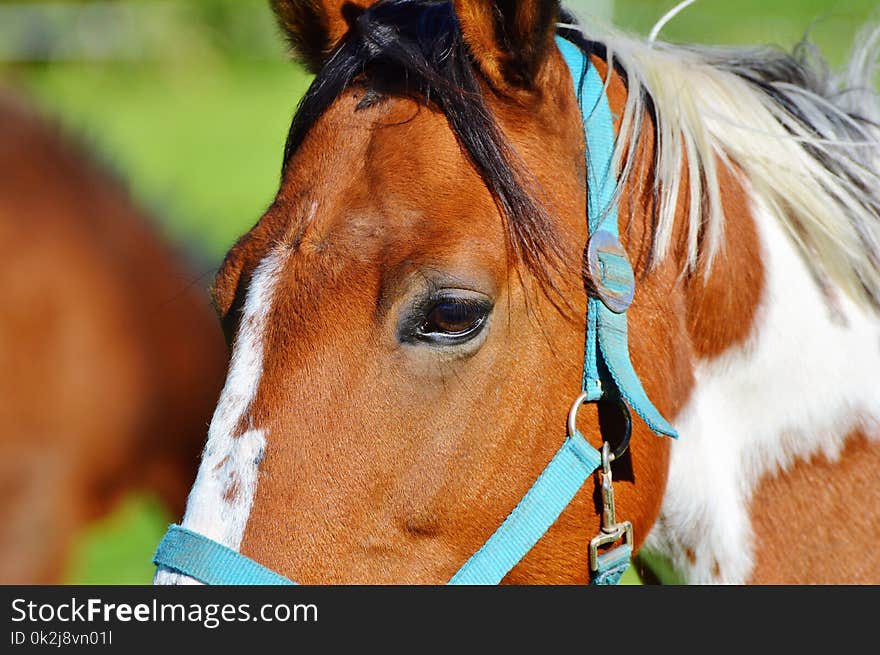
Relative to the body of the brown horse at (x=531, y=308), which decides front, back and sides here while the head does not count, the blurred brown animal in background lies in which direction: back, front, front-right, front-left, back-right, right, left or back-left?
right

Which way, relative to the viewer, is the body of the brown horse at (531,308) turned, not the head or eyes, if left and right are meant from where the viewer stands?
facing the viewer and to the left of the viewer
